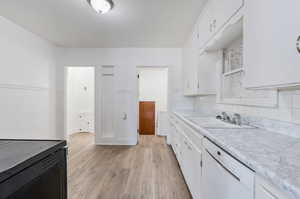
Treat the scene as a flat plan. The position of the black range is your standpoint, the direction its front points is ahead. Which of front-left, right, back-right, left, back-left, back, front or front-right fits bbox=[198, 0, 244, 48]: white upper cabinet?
front-left

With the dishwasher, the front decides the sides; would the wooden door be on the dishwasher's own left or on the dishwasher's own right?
on the dishwasher's own right

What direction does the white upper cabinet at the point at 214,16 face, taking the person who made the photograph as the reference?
facing the viewer and to the left of the viewer

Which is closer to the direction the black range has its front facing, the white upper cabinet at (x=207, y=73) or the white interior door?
the white upper cabinet

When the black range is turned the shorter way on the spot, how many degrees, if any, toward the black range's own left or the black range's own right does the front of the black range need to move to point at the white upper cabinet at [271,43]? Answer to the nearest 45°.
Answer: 0° — it already faces it

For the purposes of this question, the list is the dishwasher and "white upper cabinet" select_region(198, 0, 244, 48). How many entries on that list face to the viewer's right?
0

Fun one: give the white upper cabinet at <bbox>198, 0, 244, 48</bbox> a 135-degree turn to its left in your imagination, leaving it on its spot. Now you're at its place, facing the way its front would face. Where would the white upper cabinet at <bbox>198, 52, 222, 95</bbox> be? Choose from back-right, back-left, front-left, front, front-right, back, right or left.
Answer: left

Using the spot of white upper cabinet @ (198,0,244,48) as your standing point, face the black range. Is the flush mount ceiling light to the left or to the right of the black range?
right

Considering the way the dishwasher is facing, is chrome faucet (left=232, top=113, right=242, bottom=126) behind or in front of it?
behind

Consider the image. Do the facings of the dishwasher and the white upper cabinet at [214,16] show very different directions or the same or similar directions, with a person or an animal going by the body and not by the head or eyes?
same or similar directions
